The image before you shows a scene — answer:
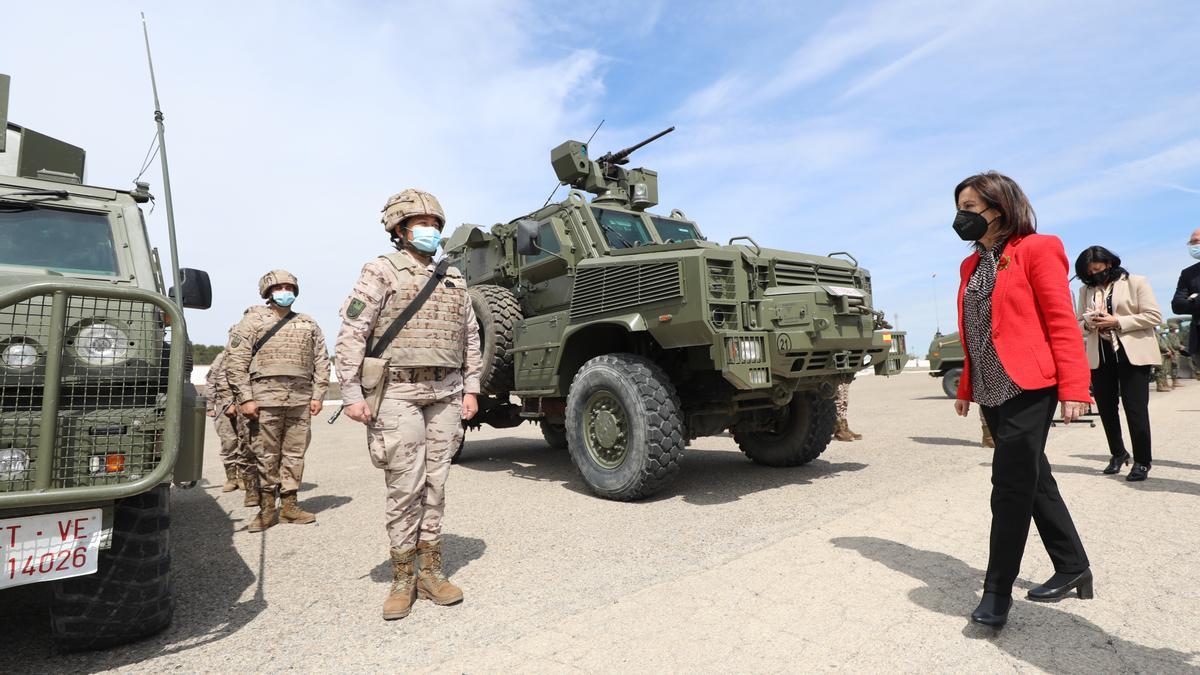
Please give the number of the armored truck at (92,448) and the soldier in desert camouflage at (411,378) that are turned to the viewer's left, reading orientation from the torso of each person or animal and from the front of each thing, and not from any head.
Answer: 0

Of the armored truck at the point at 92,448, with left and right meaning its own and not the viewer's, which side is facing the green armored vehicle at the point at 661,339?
left

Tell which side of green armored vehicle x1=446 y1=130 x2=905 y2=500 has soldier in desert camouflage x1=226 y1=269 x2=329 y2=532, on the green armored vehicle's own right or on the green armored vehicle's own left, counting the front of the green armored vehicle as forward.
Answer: on the green armored vehicle's own right

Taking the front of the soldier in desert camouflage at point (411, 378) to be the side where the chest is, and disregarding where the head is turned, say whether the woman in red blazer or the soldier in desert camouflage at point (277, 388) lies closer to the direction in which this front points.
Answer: the woman in red blazer

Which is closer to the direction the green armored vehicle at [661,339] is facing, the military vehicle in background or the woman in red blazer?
the woman in red blazer

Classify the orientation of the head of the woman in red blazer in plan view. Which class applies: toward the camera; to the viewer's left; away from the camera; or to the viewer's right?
to the viewer's left

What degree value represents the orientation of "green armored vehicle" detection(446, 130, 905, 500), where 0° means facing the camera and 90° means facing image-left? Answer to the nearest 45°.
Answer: approximately 315°

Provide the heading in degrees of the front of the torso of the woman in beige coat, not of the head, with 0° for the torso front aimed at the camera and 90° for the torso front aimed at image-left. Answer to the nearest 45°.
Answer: approximately 45°

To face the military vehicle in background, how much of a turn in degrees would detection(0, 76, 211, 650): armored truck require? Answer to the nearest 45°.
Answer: approximately 90° to its left

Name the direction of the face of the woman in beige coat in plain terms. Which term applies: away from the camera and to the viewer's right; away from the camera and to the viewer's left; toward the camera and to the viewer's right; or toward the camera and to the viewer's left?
toward the camera and to the viewer's left

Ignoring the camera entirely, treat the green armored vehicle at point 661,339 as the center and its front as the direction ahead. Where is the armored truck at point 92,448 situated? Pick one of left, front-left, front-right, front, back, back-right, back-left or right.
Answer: right

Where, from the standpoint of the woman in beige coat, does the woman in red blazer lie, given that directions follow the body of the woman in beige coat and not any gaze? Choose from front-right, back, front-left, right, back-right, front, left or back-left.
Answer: front-left
